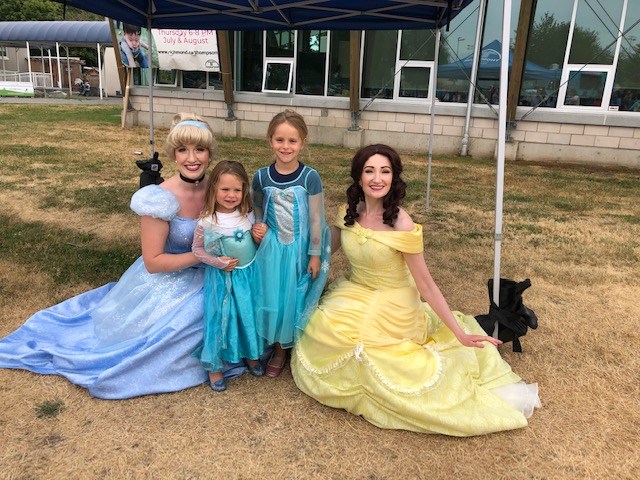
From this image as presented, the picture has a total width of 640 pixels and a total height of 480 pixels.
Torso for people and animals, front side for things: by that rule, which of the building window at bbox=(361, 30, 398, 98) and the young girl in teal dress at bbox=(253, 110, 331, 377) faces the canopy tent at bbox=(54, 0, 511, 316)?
the building window

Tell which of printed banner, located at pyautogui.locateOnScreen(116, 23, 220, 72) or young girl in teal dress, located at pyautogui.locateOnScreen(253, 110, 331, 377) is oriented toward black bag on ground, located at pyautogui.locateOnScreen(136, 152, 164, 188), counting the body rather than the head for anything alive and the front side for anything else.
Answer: the printed banner

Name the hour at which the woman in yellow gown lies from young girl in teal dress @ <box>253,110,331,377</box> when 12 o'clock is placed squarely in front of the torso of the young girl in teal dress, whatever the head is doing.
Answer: The woman in yellow gown is roughly at 10 o'clock from the young girl in teal dress.

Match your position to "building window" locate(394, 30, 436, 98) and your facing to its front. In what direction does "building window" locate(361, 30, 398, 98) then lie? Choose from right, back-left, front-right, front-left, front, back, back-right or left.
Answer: right

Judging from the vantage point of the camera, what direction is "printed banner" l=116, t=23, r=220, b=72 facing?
facing the viewer

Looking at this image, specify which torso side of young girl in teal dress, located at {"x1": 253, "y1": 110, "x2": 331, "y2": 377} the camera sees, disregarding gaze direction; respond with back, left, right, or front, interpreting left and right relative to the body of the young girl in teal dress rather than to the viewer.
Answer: front

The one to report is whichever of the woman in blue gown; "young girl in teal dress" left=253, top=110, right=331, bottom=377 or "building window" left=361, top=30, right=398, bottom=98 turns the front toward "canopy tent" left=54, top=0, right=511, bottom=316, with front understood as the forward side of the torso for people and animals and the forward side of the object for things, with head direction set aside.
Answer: the building window

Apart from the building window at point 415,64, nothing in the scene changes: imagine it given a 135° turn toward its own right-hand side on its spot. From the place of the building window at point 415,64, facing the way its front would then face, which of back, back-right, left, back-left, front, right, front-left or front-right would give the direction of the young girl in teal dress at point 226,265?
back-left

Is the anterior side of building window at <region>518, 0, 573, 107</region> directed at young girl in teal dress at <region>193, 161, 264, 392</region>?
yes

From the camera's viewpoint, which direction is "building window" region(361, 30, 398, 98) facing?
toward the camera

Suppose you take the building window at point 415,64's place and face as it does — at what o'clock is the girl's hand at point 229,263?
The girl's hand is roughly at 12 o'clock from the building window.

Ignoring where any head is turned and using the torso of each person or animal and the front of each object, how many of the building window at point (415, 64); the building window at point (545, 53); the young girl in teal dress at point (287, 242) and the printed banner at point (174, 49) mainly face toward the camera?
4

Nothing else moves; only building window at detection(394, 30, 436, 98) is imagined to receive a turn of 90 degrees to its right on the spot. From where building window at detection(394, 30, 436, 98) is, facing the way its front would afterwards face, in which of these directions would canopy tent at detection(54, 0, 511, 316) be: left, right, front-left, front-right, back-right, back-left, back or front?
left

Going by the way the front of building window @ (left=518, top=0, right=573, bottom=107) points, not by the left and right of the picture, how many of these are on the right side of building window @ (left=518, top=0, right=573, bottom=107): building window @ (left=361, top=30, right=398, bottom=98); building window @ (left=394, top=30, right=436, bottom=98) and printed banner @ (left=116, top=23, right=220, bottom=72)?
3

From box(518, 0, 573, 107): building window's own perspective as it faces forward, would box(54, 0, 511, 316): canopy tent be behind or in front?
in front
